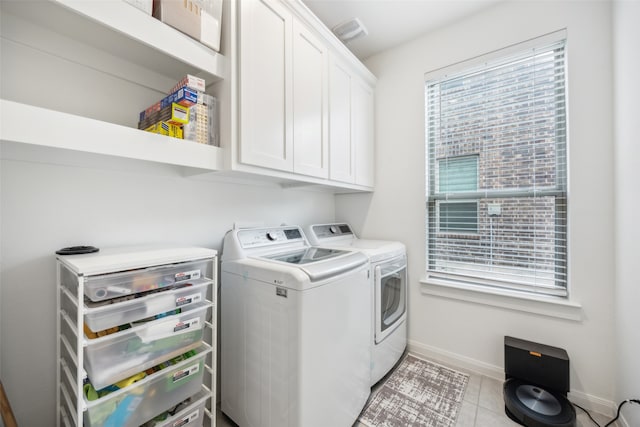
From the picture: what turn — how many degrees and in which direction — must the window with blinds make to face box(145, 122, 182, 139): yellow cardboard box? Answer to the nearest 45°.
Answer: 0° — it already faces it

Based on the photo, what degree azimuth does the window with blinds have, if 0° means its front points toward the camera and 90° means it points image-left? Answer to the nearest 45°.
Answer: approximately 45°

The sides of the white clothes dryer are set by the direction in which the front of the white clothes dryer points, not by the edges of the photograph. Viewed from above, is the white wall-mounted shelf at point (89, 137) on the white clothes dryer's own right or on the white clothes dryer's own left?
on the white clothes dryer's own right

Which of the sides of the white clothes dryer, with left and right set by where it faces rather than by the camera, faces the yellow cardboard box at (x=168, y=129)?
right

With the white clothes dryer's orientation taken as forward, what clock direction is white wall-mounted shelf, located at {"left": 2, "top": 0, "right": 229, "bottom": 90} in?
The white wall-mounted shelf is roughly at 3 o'clock from the white clothes dryer.
